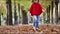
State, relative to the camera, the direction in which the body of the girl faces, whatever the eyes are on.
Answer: toward the camera

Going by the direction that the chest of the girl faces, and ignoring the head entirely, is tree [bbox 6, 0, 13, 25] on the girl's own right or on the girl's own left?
on the girl's own right
